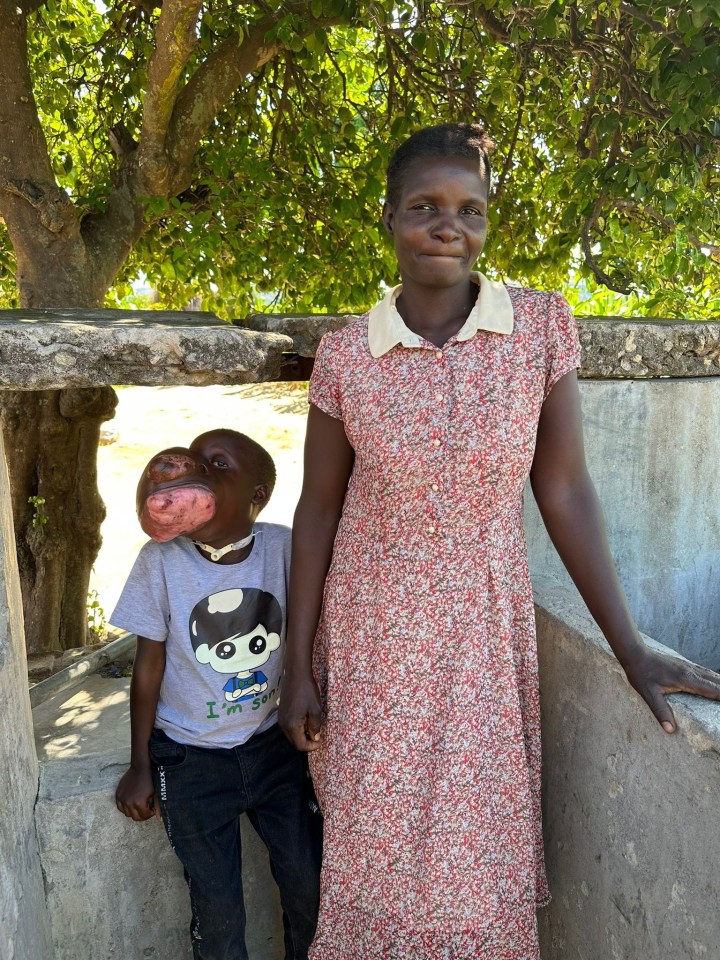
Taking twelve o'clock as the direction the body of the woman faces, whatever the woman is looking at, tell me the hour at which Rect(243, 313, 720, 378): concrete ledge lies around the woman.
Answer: The concrete ledge is roughly at 7 o'clock from the woman.

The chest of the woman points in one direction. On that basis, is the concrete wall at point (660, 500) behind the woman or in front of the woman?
behind

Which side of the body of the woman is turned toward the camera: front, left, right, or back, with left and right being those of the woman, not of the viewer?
front

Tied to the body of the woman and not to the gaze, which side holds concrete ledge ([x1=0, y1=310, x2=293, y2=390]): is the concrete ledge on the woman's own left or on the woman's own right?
on the woman's own right

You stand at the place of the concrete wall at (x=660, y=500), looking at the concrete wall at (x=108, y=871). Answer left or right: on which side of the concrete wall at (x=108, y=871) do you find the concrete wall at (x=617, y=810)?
left

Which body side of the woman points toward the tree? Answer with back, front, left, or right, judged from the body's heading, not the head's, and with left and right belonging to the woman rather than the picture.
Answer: back

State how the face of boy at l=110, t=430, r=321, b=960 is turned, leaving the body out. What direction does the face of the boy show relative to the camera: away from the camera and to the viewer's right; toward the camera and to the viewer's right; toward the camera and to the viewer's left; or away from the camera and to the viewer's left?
toward the camera and to the viewer's left
